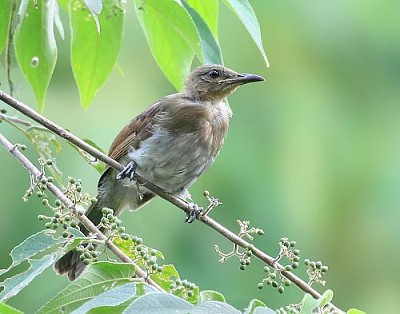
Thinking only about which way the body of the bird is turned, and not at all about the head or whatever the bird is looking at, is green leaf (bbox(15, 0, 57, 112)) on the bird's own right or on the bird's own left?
on the bird's own right

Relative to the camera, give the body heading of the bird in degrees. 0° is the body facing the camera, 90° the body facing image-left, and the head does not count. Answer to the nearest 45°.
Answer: approximately 315°
